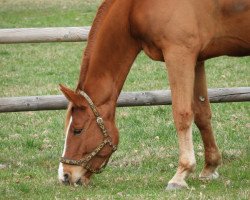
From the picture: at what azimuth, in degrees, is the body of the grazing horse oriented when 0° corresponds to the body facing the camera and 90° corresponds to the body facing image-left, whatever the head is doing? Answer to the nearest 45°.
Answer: approximately 90°
